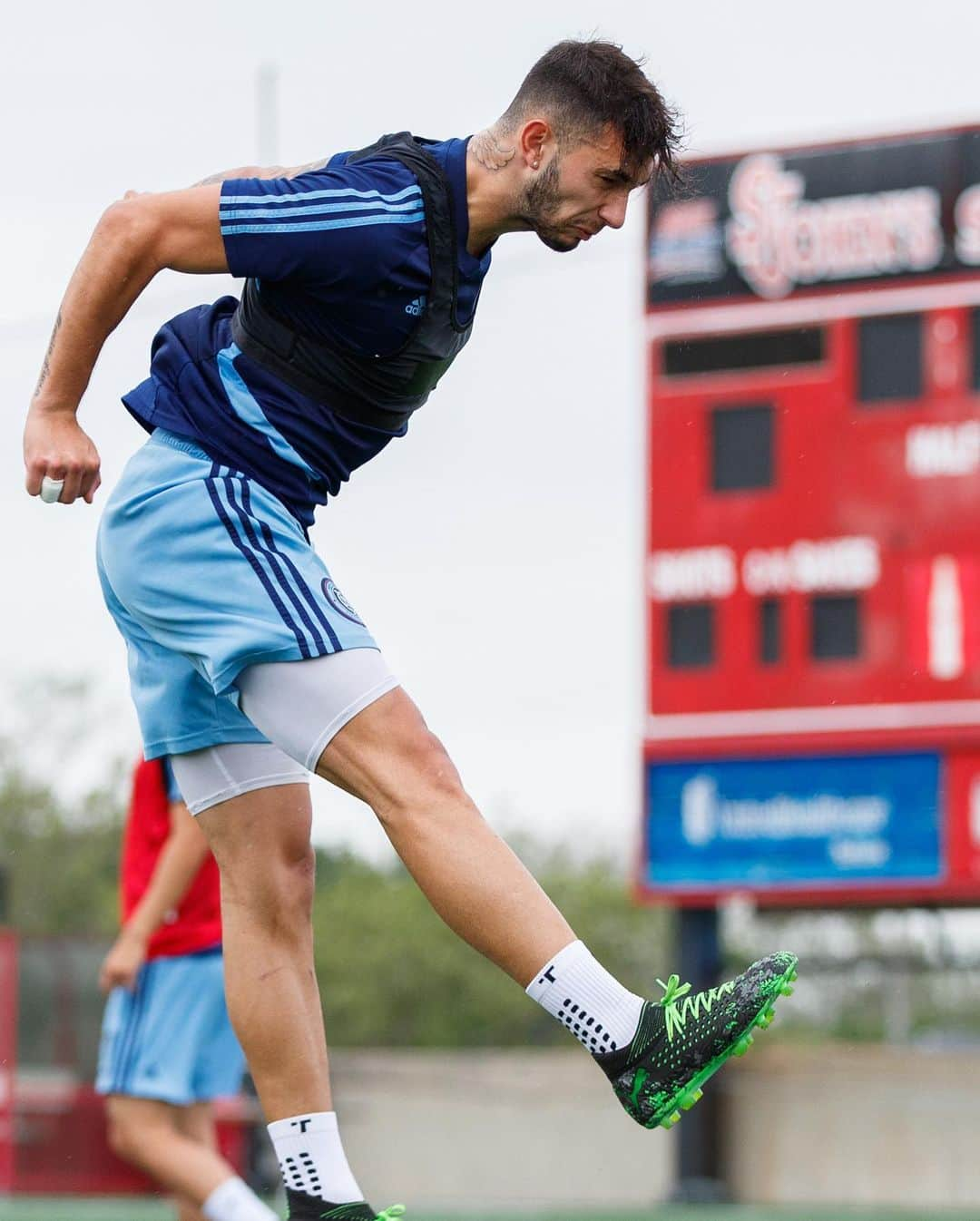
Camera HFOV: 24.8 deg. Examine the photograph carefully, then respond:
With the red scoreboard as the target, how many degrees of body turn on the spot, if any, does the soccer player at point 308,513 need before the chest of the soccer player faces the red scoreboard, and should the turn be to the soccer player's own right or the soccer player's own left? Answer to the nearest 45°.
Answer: approximately 90° to the soccer player's own left

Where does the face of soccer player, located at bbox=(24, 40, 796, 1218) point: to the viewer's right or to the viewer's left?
to the viewer's right

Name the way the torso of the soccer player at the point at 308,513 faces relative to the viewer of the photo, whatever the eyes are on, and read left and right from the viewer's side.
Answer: facing to the right of the viewer

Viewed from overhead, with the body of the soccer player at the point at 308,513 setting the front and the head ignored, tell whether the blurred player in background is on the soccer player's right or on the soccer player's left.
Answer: on the soccer player's left
